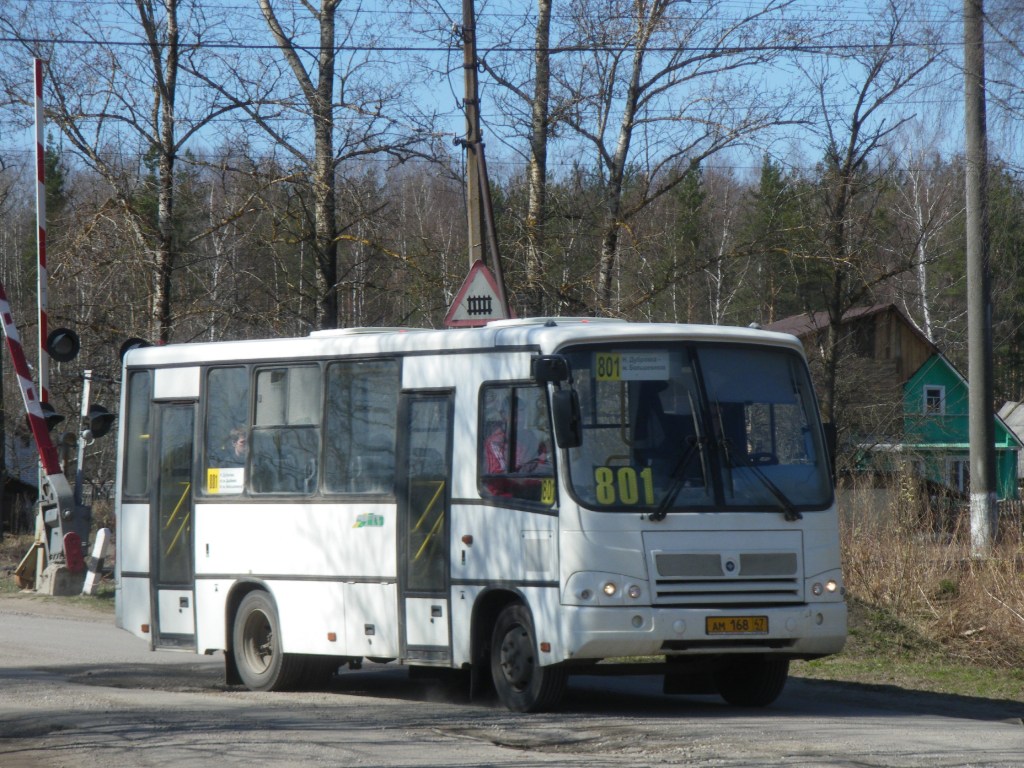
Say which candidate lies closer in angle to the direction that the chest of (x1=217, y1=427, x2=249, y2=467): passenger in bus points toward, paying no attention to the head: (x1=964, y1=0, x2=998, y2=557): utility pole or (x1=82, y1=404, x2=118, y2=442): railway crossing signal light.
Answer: the utility pole

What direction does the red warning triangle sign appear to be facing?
toward the camera

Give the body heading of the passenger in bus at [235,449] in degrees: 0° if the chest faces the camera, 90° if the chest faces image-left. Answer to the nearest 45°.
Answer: approximately 315°

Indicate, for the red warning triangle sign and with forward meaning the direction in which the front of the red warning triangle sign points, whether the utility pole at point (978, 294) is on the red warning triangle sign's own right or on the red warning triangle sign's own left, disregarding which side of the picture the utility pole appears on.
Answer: on the red warning triangle sign's own left

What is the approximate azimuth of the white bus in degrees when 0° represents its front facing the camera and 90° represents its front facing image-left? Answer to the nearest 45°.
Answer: approximately 315°

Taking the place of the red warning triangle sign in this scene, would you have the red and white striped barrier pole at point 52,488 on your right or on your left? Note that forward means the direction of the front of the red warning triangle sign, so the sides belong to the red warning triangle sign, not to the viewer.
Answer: on your right

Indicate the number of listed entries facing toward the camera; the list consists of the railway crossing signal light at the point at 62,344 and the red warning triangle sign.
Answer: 2

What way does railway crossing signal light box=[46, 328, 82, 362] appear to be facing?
toward the camera

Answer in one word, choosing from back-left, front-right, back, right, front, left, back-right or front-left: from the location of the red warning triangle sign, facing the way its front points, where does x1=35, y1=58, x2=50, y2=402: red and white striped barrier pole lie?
back-right
